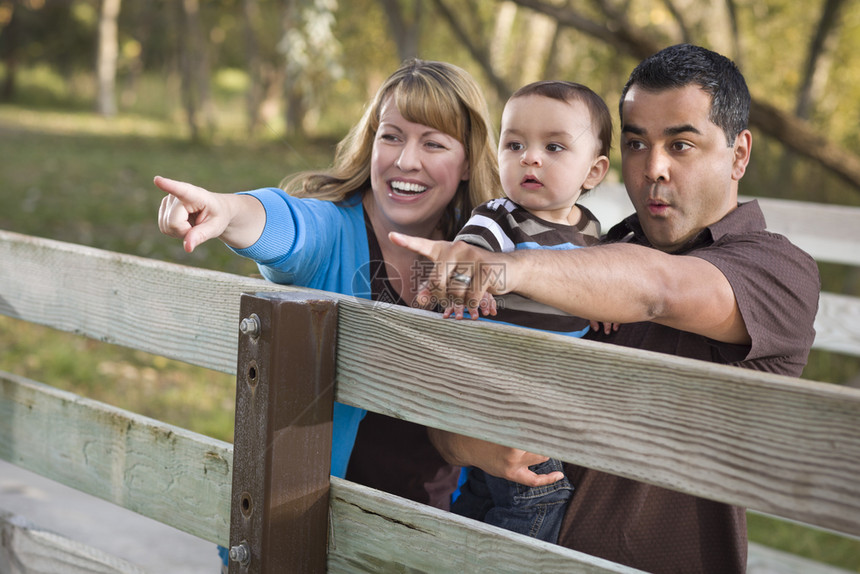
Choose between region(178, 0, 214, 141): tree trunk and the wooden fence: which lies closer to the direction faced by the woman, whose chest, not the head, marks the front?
the wooden fence

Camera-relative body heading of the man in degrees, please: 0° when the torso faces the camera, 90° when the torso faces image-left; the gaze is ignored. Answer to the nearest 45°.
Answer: approximately 45°

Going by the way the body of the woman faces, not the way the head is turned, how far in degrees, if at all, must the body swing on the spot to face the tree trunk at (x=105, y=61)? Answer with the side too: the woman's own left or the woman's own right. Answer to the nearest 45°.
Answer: approximately 180°

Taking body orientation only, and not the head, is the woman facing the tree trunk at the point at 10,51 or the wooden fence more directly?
the wooden fence

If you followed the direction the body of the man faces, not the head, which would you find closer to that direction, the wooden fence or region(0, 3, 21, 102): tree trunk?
the wooden fence

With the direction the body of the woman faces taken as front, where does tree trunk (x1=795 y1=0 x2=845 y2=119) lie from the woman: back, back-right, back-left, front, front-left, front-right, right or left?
back-left

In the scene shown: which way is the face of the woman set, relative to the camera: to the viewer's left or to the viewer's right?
to the viewer's left

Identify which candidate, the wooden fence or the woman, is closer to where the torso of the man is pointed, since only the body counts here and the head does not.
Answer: the wooden fence

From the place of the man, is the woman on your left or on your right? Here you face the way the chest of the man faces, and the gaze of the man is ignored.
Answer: on your right
